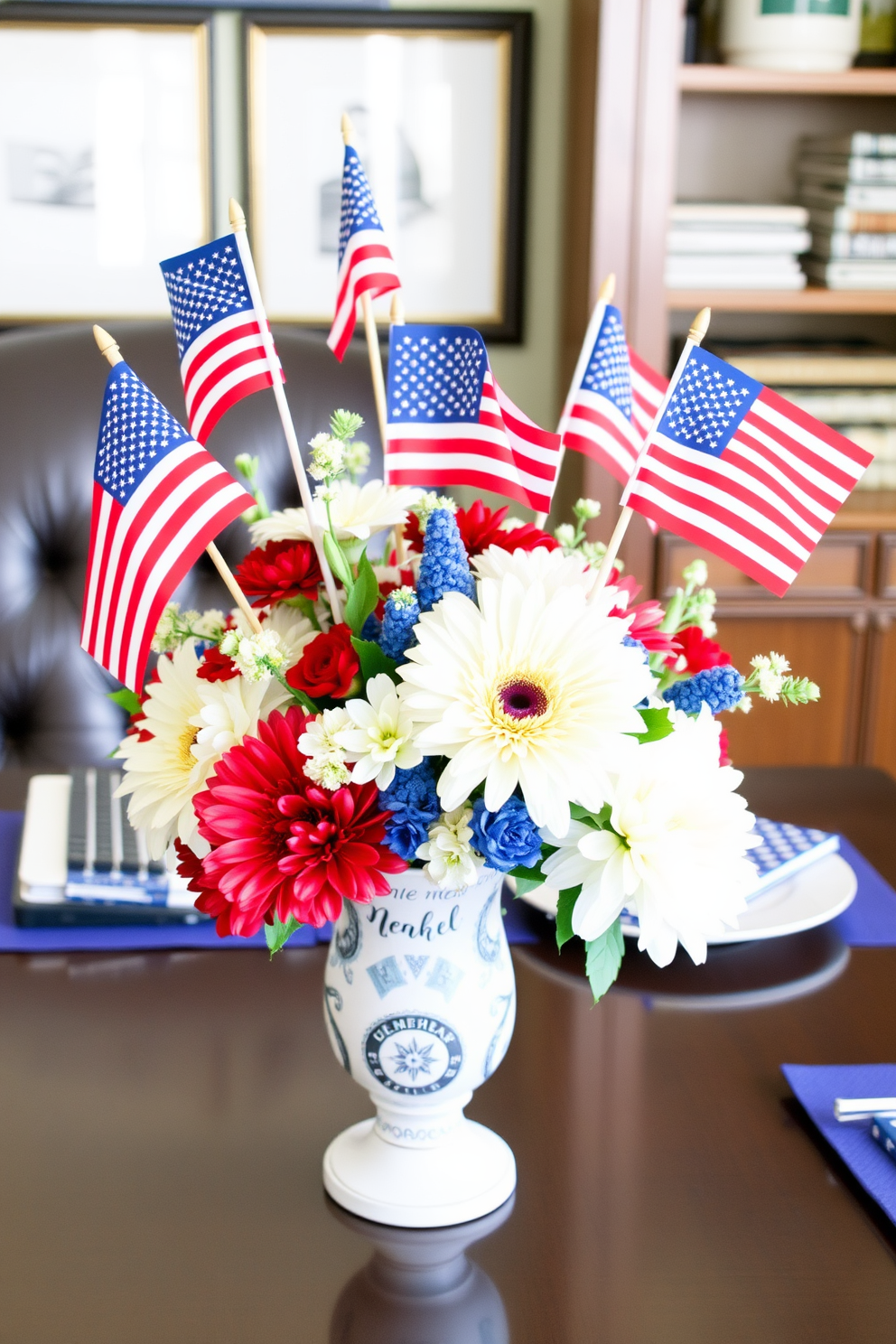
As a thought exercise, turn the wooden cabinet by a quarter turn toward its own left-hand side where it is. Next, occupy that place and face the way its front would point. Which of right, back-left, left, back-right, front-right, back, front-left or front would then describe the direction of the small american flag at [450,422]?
right

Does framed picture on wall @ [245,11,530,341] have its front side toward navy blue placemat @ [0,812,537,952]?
yes

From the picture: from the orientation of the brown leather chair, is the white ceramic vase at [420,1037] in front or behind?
in front

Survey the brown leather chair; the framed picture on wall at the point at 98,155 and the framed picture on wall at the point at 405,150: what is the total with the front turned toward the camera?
3

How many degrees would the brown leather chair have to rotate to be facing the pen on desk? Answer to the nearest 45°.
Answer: approximately 45° to its left

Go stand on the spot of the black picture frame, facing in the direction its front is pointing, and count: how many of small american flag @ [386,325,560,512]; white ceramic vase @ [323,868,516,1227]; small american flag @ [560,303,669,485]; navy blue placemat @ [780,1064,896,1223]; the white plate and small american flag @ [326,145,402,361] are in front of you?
6

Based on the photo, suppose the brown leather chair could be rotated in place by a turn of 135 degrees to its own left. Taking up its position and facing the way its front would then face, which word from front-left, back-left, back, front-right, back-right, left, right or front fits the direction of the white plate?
right

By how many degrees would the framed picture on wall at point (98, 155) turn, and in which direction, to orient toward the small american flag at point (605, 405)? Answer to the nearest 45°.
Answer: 0° — it already faces it

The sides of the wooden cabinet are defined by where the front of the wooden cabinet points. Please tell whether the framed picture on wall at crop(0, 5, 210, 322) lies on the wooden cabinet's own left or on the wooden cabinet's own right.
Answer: on the wooden cabinet's own right

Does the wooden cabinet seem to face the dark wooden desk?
yes

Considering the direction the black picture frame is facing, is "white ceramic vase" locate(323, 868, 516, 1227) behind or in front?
in front

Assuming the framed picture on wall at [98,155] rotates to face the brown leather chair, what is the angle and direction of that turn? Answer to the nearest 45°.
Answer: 0° — it already faces it
